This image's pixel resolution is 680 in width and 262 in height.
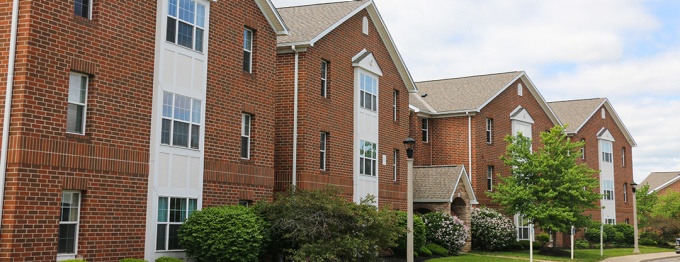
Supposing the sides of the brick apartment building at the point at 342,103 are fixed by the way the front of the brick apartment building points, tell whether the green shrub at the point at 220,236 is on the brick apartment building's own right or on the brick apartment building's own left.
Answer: on the brick apartment building's own right

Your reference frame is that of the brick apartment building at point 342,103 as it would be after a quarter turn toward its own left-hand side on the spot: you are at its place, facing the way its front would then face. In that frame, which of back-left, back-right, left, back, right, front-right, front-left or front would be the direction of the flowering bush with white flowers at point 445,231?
front

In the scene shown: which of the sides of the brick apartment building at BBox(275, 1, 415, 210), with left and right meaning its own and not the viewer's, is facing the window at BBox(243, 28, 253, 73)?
right

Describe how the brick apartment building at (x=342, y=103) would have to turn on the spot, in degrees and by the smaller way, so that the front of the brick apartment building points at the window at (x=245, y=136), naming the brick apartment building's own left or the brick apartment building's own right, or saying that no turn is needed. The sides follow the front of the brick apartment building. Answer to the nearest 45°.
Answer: approximately 90° to the brick apartment building's own right

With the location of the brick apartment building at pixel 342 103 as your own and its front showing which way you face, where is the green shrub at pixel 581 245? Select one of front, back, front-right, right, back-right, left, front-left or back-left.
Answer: left

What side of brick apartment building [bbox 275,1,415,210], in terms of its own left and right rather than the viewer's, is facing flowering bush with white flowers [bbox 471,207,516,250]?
left
